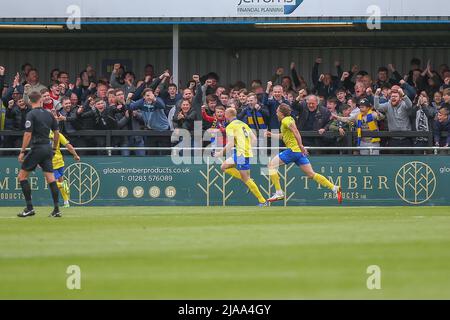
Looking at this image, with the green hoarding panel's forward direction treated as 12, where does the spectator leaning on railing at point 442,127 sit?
The spectator leaning on railing is roughly at 9 o'clock from the green hoarding panel.

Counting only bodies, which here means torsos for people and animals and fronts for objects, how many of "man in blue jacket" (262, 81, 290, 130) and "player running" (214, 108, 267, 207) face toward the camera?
1
